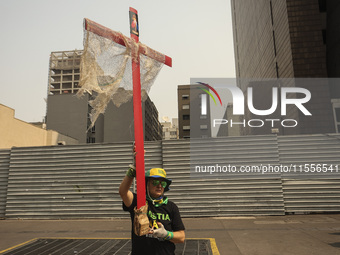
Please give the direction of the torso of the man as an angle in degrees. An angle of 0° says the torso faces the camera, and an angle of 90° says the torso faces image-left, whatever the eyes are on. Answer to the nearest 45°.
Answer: approximately 0°

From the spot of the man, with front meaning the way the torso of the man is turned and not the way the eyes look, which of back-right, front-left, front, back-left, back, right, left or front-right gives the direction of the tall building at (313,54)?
back-left

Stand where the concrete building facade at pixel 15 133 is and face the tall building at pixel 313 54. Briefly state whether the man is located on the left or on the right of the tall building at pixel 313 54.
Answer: right

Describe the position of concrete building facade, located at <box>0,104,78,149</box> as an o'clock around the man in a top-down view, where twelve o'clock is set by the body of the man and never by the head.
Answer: The concrete building facade is roughly at 5 o'clock from the man.
